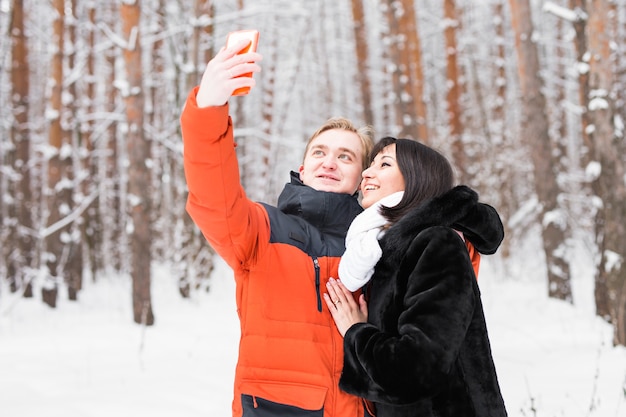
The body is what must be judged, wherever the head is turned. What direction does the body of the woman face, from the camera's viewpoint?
to the viewer's left
